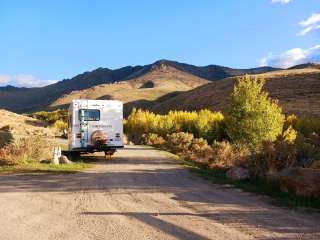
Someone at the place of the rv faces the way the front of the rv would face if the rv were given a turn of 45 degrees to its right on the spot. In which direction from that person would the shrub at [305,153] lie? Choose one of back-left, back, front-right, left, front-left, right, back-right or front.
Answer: right

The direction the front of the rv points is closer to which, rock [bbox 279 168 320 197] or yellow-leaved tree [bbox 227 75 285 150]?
the yellow-leaved tree

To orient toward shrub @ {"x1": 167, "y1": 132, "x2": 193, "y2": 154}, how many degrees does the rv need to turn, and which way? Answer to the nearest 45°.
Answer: approximately 45° to its right

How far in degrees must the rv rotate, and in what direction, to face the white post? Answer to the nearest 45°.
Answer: approximately 135° to its left

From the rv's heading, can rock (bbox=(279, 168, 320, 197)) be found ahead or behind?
behind

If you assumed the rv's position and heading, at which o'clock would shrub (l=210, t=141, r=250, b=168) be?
The shrub is roughly at 4 o'clock from the rv.

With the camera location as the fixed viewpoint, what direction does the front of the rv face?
facing away from the viewer
